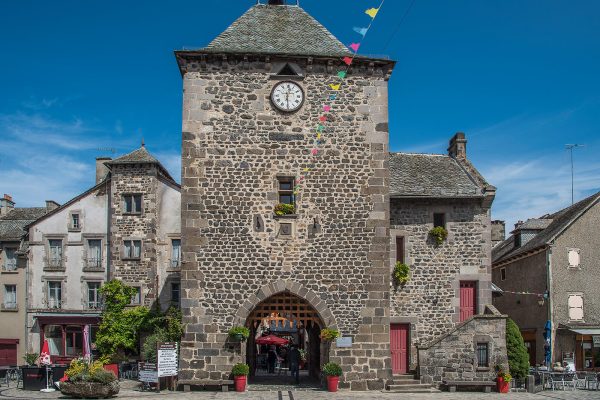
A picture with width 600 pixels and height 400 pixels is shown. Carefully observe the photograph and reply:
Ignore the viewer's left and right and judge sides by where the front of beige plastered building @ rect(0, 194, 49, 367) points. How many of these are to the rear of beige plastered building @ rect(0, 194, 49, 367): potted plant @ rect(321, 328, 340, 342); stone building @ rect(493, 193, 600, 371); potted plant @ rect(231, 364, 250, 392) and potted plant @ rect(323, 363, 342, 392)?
0

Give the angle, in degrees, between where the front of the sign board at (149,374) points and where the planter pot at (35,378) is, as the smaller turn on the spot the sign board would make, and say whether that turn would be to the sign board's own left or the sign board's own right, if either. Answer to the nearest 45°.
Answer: approximately 135° to the sign board's own right

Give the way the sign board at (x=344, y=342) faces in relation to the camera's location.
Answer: facing the viewer

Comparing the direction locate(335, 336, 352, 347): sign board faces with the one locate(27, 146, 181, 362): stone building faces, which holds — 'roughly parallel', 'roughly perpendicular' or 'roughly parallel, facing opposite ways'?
roughly parallel

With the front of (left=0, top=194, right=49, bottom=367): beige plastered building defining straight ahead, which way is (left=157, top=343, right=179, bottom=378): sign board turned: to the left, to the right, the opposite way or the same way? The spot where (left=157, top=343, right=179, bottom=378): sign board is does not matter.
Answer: the same way

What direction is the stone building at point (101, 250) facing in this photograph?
toward the camera

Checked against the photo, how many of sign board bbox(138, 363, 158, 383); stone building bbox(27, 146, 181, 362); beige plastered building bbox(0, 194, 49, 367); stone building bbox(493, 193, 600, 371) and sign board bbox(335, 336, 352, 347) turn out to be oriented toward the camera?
5

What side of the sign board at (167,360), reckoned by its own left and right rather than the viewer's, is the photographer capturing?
front

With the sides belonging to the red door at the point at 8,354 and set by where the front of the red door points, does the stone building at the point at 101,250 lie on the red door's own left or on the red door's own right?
on the red door's own left

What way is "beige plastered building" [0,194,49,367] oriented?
toward the camera

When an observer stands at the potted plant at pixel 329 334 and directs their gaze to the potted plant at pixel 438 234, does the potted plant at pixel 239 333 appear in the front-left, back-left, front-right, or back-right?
back-left

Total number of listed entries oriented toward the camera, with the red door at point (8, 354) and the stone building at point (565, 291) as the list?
2

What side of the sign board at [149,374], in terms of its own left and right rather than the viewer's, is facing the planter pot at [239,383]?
left

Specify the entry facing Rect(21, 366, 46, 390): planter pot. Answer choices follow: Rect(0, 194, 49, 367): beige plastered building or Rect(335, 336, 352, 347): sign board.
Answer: the beige plastered building
